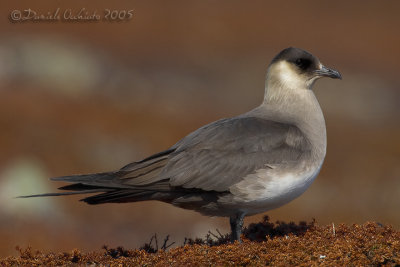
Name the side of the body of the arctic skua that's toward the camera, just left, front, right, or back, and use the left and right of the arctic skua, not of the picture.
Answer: right
